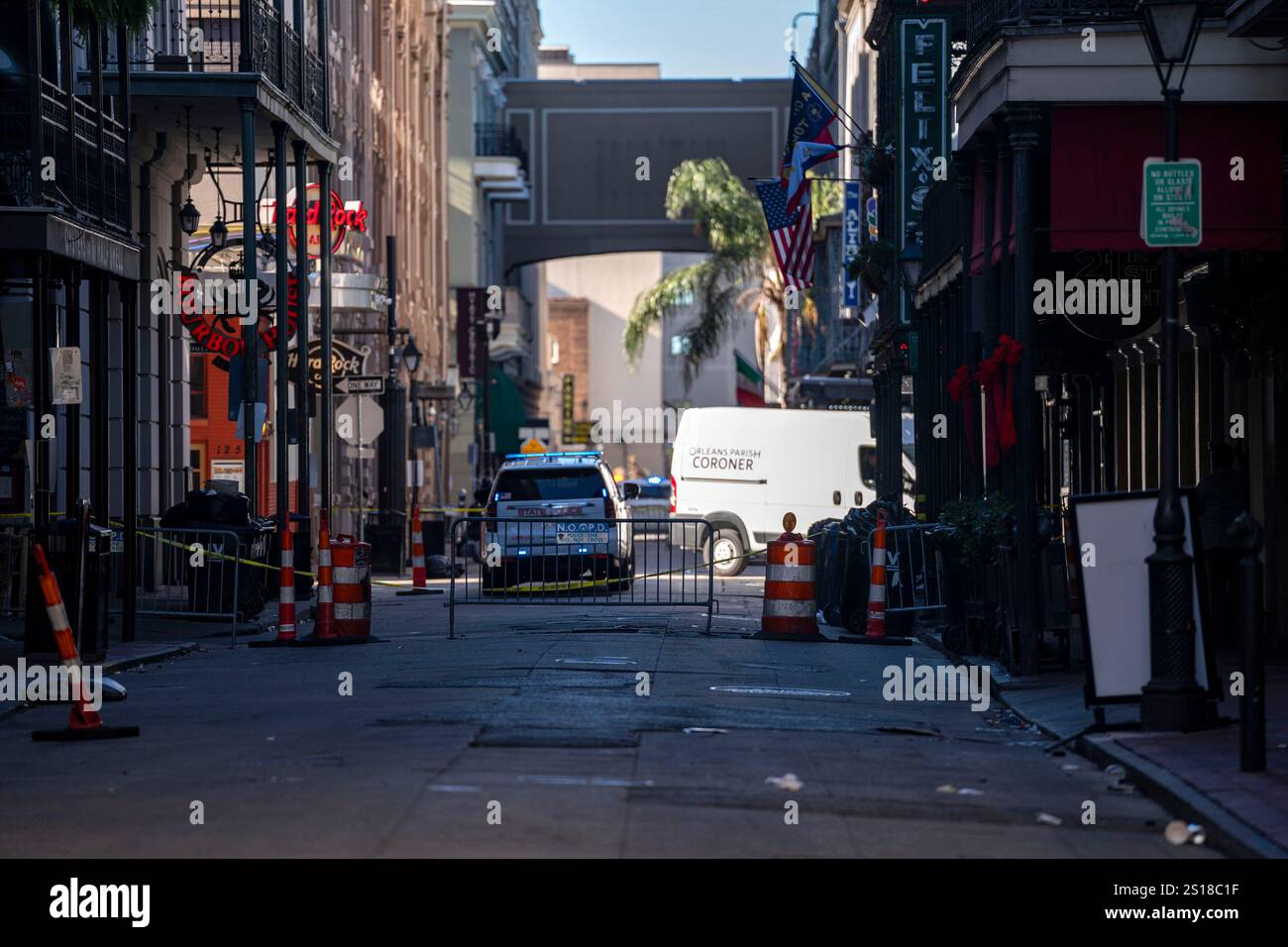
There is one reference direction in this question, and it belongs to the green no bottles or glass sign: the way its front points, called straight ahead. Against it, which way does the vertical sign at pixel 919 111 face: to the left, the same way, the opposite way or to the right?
the same way

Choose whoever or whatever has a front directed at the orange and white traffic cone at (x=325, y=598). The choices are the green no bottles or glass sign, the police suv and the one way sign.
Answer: the one way sign

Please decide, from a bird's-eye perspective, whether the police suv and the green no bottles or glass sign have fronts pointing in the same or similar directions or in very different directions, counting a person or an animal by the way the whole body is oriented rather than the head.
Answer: very different directions

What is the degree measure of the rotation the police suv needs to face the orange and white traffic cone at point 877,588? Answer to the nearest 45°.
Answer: approximately 135° to its right

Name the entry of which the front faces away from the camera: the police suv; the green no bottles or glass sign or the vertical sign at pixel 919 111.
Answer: the police suv

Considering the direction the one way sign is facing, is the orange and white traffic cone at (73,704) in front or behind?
in front

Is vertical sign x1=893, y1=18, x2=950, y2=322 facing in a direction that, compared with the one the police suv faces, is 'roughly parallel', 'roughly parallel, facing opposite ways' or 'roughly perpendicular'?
roughly parallel, facing opposite ways

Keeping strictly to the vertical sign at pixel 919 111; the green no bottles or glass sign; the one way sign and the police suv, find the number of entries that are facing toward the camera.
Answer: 3

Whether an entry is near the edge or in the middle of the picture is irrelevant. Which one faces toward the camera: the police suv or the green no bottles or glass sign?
the green no bottles or glass sign

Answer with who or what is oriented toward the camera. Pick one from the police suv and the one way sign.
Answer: the one way sign

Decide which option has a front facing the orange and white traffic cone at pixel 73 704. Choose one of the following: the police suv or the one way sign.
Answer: the one way sign

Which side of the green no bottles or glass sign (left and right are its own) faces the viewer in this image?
front

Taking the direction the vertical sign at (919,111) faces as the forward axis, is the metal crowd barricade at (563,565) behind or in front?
in front

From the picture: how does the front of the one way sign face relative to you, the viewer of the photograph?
facing the viewer

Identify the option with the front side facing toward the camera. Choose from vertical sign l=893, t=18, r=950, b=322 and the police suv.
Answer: the vertical sign

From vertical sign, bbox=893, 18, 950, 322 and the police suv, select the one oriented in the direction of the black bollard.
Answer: the vertical sign

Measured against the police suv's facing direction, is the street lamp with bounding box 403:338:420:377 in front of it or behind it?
in front

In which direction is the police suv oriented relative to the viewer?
away from the camera

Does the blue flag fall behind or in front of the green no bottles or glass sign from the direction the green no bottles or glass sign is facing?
behind
